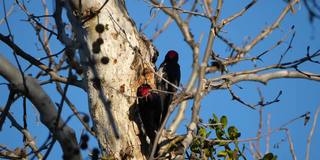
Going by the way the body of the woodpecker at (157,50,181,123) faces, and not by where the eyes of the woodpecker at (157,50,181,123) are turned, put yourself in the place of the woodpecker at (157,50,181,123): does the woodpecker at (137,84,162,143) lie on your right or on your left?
on your left

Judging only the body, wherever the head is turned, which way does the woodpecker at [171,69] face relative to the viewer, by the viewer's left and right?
facing away from the viewer and to the left of the viewer
